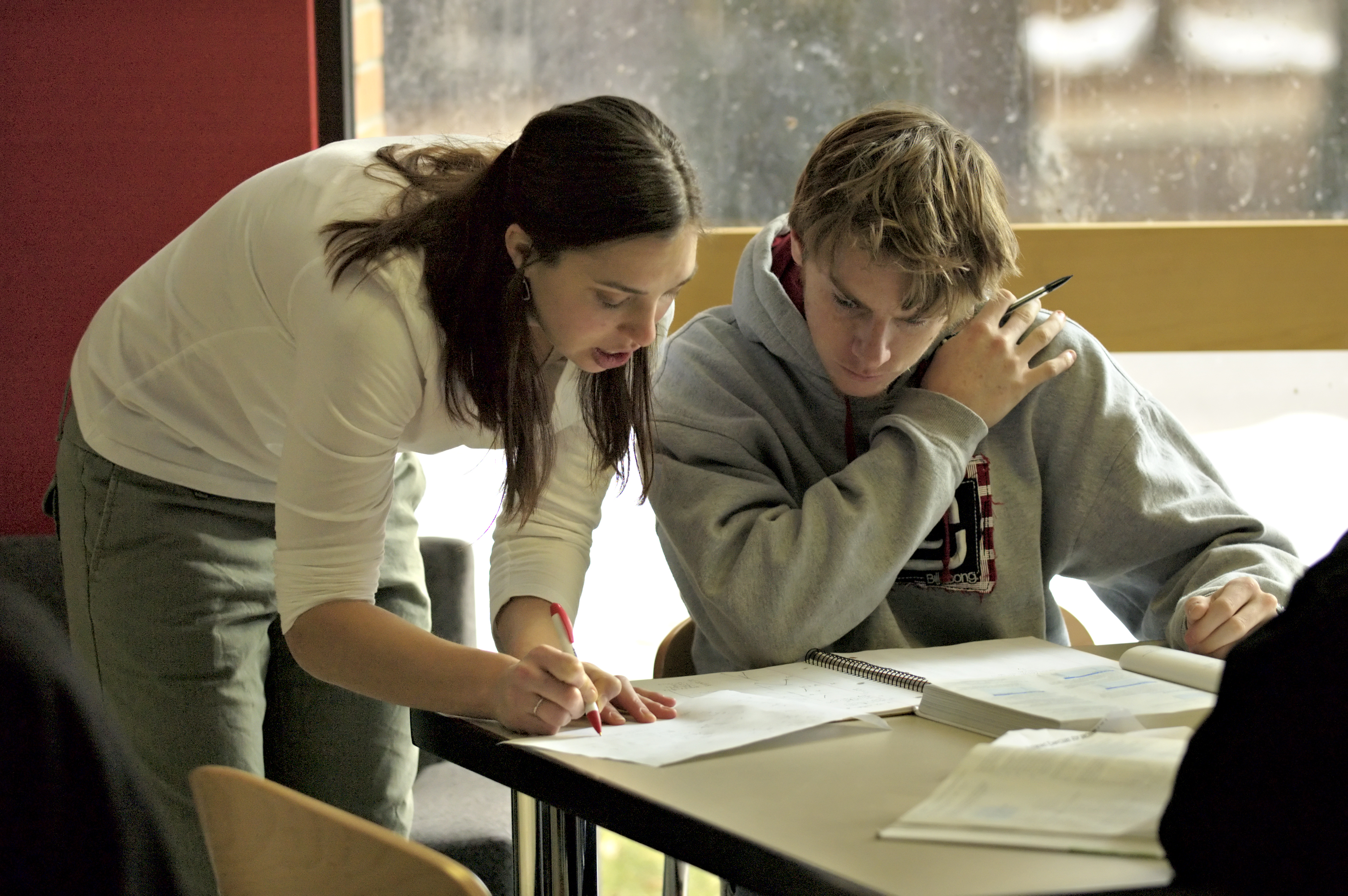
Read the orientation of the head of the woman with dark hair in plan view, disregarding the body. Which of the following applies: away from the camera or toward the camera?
toward the camera

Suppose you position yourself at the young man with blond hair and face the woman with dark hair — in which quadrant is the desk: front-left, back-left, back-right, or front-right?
front-left

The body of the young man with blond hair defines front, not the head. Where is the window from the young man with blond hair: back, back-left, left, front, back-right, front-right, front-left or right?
back

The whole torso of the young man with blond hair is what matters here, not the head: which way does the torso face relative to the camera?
toward the camera

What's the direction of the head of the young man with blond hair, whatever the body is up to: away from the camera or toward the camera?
toward the camera

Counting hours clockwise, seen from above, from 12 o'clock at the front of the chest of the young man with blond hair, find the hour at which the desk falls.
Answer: The desk is roughly at 12 o'clock from the young man with blond hair.
